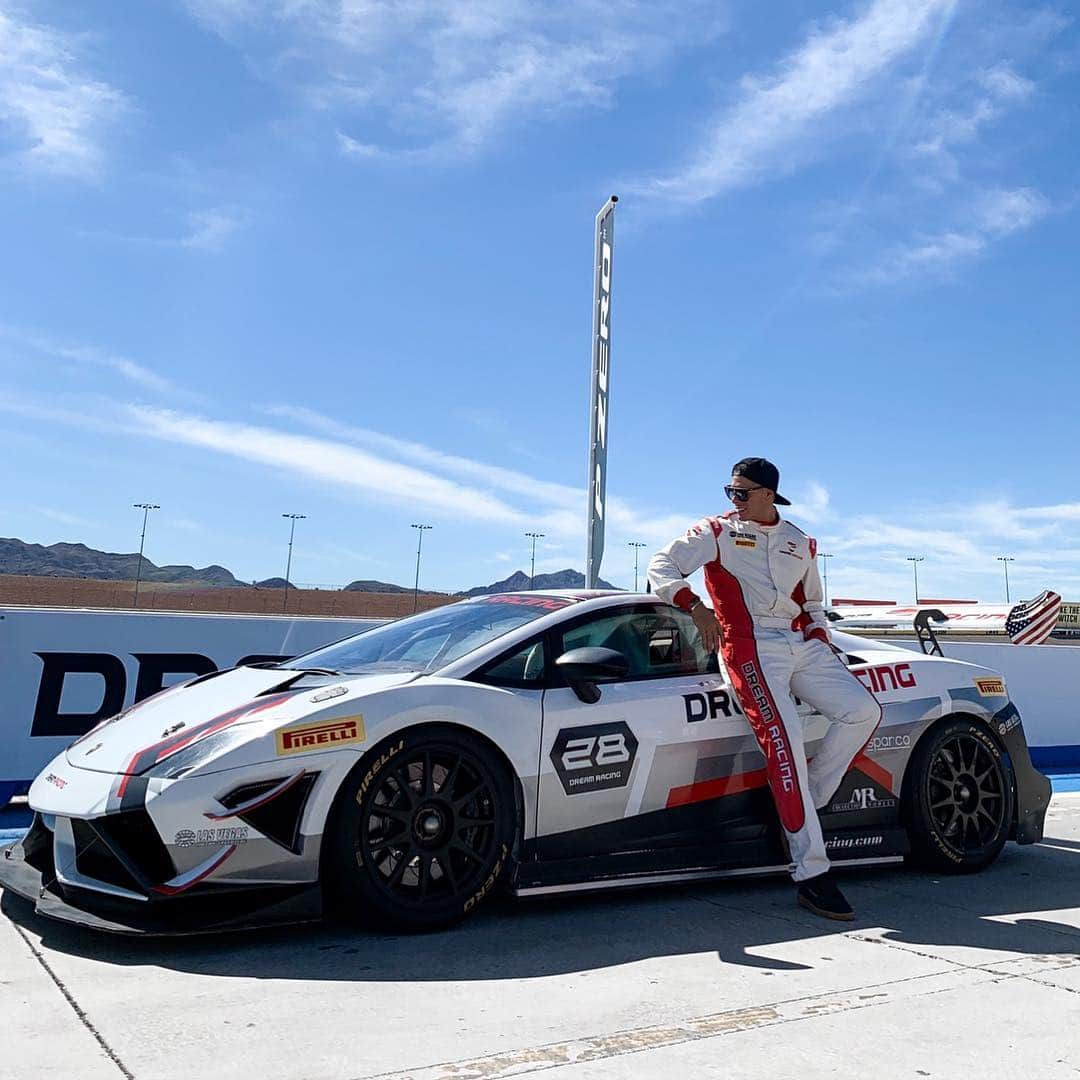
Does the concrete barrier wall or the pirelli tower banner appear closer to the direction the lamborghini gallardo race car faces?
the concrete barrier wall

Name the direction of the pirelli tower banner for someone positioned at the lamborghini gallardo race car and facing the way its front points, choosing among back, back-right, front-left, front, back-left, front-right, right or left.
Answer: back-right

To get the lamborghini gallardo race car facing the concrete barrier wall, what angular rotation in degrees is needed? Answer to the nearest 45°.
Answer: approximately 90° to its right

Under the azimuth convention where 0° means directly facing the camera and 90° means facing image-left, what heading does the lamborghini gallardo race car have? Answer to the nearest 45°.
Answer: approximately 45°
